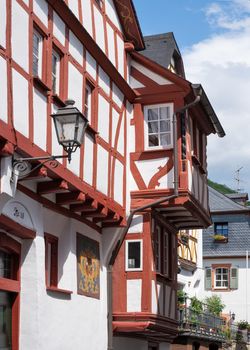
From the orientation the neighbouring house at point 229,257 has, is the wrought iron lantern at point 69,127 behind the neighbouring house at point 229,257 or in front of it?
in front

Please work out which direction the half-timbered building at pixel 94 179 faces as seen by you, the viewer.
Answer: facing the viewer and to the right of the viewer

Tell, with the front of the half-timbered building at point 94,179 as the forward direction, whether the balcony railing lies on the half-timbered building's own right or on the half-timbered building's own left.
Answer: on the half-timbered building's own left

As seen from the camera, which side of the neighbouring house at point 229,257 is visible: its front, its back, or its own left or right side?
front

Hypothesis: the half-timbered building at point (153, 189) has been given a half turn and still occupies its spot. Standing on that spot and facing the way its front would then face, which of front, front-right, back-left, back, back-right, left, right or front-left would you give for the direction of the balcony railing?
front-right

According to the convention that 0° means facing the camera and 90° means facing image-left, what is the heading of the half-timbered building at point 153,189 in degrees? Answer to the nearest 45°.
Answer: approximately 315°

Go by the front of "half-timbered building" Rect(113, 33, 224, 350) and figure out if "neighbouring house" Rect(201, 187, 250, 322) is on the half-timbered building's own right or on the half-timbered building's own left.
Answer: on the half-timbered building's own left

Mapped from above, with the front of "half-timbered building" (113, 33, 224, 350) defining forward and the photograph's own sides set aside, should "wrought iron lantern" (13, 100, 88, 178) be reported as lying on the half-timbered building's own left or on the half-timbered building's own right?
on the half-timbered building's own right

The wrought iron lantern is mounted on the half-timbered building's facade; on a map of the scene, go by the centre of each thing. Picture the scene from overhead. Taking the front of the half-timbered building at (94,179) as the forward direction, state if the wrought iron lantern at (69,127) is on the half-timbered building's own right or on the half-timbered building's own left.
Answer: on the half-timbered building's own right
